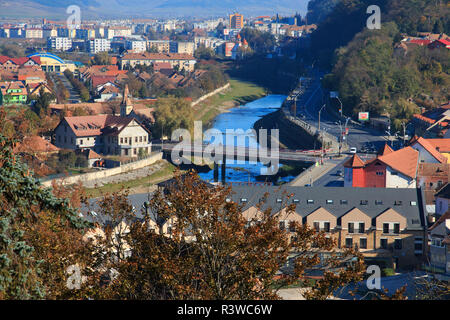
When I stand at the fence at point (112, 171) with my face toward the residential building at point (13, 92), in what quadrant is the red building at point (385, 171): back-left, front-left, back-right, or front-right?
back-right

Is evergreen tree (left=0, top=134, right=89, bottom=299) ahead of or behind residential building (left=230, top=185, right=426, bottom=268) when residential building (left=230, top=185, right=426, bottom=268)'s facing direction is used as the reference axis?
ahead

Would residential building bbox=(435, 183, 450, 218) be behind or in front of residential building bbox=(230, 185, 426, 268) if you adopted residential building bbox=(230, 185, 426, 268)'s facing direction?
behind

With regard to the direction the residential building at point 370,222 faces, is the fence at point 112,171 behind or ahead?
behind

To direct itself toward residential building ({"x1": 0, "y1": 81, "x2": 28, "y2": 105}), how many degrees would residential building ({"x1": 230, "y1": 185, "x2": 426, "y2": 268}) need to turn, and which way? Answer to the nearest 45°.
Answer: approximately 135° to its right

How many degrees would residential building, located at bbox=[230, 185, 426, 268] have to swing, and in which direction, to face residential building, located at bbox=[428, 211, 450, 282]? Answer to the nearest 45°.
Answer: approximately 45° to its left

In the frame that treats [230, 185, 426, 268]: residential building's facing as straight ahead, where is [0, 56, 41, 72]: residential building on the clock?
[0, 56, 41, 72]: residential building is roughly at 5 o'clock from [230, 185, 426, 268]: residential building.

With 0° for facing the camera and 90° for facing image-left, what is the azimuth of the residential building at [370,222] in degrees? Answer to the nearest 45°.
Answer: approximately 0°

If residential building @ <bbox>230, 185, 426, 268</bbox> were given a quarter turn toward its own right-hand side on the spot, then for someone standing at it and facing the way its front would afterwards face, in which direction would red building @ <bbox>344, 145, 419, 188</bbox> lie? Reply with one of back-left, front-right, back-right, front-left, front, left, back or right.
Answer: right

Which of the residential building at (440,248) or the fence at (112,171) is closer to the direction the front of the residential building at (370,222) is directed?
the residential building

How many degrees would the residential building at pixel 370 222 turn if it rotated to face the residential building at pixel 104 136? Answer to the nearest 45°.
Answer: approximately 135° to its right
